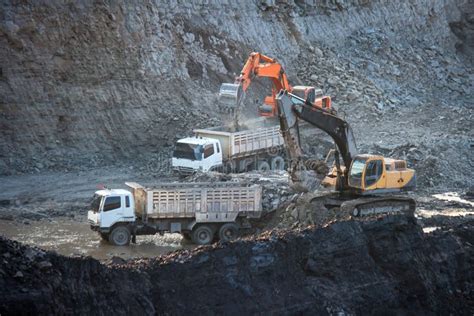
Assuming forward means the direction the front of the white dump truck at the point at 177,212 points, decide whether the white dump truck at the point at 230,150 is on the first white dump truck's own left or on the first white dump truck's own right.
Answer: on the first white dump truck's own right

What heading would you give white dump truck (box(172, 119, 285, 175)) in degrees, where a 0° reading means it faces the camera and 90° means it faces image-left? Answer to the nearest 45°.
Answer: approximately 45°

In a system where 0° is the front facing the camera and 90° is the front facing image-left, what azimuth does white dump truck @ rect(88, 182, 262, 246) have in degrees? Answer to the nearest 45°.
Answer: approximately 90°
